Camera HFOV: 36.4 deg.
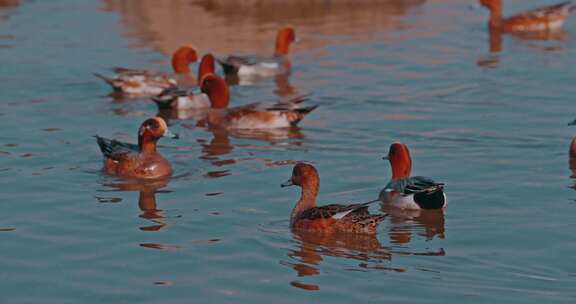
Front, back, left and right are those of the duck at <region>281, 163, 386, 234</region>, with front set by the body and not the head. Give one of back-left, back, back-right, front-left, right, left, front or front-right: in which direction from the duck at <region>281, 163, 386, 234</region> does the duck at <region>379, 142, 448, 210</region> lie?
back-right

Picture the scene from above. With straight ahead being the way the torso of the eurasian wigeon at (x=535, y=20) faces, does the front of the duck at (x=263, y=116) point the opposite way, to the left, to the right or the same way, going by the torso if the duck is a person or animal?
the same way

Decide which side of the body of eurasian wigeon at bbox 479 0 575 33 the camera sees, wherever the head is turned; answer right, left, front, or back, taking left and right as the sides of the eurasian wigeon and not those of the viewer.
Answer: left

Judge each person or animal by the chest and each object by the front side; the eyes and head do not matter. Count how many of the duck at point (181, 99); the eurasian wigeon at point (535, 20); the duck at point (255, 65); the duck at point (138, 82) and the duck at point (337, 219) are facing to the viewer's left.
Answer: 2

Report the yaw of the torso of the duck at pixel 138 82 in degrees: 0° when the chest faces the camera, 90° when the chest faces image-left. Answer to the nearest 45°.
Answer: approximately 270°

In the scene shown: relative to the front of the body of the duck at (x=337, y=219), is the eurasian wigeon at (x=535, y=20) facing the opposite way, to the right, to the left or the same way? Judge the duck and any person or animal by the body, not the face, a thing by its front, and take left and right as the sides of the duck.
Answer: the same way

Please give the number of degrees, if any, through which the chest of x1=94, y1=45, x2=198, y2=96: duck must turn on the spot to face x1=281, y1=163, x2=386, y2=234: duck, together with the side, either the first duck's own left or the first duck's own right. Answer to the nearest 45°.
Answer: approximately 90° to the first duck's own right

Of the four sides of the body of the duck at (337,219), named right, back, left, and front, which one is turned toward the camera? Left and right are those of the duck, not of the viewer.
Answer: left

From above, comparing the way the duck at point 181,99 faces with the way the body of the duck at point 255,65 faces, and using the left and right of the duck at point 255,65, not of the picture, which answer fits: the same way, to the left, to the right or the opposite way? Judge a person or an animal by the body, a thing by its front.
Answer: the same way

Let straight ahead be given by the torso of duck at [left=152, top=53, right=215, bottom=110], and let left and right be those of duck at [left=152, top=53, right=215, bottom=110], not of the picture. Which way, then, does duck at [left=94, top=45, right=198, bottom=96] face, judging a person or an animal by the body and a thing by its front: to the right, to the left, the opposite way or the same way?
the same way

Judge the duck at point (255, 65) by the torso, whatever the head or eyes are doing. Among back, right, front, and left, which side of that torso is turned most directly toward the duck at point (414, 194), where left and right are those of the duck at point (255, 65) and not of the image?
right

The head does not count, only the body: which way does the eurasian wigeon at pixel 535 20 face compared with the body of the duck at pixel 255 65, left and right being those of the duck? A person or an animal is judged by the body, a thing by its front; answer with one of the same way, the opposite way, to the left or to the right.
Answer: the opposite way

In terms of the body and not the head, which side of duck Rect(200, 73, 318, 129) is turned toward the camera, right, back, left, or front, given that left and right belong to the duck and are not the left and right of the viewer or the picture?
left

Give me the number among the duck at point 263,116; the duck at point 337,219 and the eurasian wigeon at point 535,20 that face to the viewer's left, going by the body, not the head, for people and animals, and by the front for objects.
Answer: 3

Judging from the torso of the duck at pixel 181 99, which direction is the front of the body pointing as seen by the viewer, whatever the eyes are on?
to the viewer's right

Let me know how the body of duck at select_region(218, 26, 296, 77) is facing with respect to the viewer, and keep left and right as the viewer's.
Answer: facing to the right of the viewer
